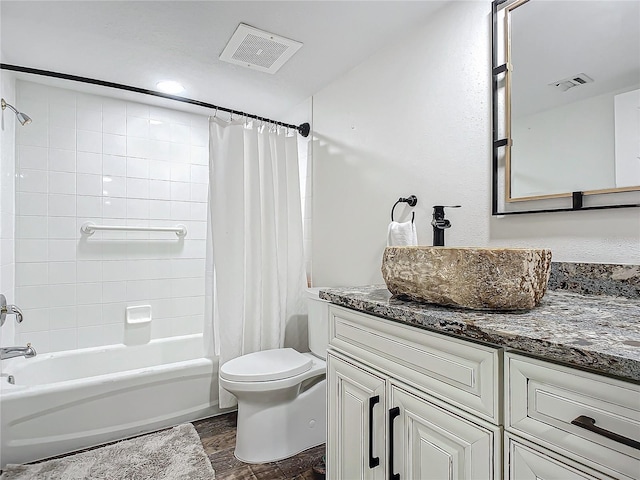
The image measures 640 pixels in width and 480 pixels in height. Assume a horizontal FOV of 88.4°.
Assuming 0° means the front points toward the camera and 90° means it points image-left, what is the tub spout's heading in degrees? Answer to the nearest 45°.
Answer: approximately 270°

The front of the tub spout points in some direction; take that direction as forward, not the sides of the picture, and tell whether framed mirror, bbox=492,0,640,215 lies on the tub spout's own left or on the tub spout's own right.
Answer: on the tub spout's own right

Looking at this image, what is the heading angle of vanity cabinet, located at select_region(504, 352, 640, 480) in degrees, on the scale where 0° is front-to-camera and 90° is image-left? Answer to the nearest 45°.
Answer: approximately 45°

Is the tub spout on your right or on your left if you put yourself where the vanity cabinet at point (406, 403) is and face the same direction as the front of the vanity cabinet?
on your right

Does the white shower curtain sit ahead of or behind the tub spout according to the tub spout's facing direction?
ahead
